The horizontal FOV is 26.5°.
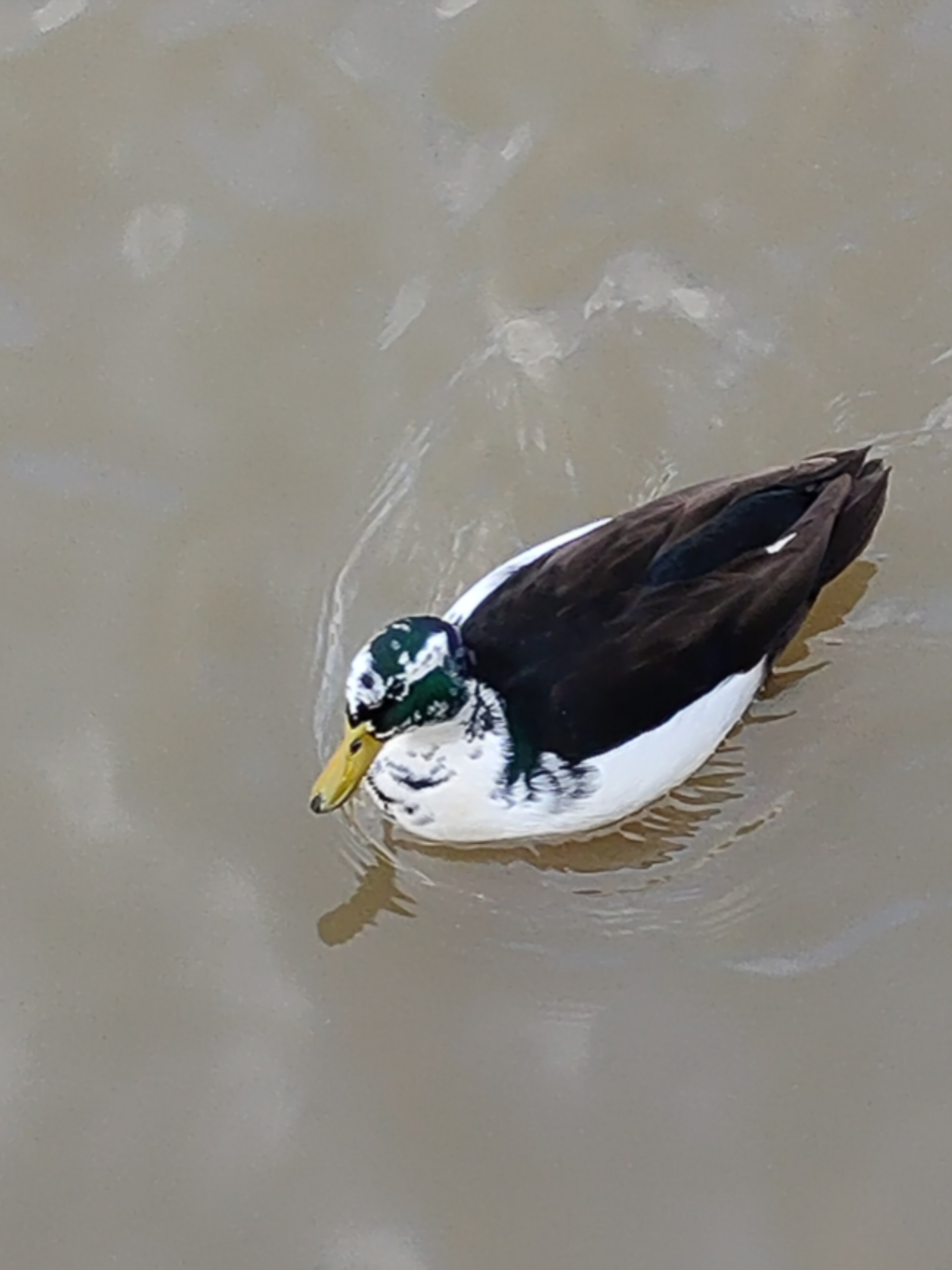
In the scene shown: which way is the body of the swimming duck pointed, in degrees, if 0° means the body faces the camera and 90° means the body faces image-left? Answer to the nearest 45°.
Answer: approximately 45°
